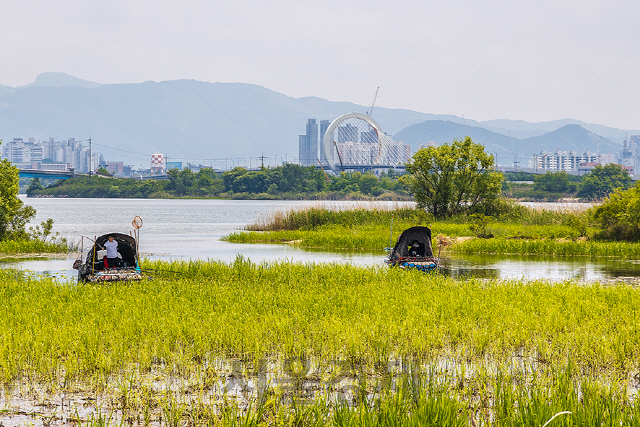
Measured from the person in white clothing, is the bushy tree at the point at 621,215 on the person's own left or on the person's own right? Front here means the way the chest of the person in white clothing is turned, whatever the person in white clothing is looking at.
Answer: on the person's own left

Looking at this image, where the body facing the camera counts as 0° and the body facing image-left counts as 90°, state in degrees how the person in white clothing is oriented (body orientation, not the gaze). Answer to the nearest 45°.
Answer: approximately 0°

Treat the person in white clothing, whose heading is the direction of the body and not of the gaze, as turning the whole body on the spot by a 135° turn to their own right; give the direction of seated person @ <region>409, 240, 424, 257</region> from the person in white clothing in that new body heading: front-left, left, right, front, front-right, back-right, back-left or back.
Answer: back-right

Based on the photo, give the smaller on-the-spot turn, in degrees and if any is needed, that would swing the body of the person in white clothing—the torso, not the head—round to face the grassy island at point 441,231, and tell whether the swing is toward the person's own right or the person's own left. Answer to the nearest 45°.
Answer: approximately 135° to the person's own left

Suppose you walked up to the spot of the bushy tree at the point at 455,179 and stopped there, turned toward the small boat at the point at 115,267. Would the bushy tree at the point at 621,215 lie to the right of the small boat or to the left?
left

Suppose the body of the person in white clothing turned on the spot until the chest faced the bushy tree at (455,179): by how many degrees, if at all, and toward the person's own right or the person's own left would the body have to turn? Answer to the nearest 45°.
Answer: approximately 135° to the person's own left

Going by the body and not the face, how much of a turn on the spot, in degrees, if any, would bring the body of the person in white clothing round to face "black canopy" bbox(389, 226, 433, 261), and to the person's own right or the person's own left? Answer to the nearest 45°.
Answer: approximately 90° to the person's own left

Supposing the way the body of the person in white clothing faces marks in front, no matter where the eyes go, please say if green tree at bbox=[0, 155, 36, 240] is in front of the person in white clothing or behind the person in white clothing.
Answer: behind
